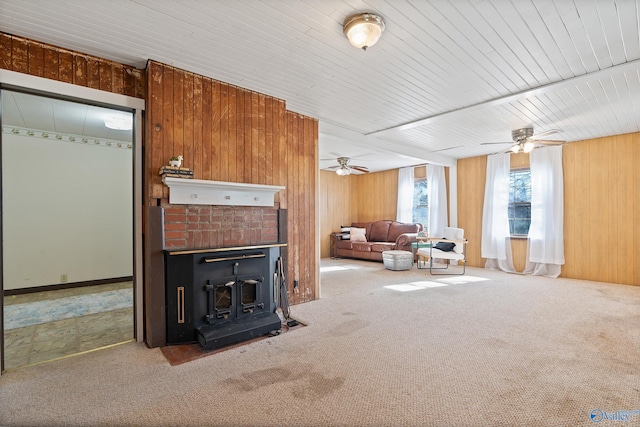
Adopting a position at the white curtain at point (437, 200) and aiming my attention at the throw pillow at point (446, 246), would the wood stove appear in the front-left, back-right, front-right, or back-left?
front-right

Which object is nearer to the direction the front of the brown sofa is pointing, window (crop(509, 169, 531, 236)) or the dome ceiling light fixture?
the dome ceiling light fixture

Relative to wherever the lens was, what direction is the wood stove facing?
facing the viewer and to the right of the viewer

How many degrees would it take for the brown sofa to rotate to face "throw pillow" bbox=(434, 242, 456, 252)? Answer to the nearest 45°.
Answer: approximately 90° to its left

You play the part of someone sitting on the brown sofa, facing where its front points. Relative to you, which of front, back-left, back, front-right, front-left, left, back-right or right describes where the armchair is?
left

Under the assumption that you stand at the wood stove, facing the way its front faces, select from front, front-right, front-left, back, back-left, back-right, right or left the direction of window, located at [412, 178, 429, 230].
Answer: left

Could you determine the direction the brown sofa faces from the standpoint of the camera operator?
facing the viewer and to the left of the viewer

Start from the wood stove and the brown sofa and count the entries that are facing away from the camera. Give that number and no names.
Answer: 0

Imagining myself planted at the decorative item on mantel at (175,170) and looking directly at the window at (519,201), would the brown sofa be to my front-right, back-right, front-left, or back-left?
front-left

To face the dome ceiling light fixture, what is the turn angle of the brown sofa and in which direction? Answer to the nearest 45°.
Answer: approximately 45° to its left

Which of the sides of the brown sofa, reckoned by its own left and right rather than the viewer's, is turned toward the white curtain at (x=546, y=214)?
left
